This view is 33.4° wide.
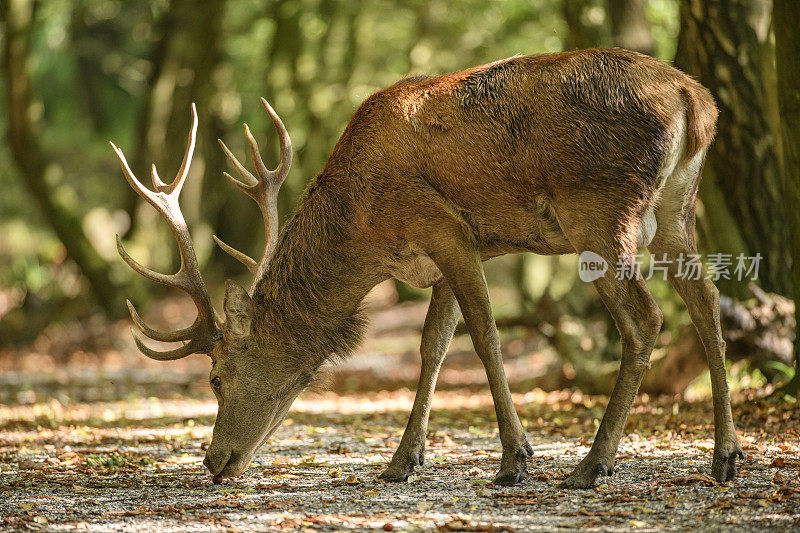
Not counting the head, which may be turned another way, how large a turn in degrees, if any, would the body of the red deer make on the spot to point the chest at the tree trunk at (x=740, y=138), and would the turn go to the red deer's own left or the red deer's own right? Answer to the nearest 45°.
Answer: approximately 135° to the red deer's own right

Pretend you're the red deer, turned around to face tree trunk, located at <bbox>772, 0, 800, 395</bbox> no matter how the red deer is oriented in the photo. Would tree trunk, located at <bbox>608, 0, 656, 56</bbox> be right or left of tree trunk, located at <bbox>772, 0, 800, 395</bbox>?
left

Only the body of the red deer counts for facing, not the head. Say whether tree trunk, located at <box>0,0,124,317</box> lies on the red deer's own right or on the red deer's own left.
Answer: on the red deer's own right

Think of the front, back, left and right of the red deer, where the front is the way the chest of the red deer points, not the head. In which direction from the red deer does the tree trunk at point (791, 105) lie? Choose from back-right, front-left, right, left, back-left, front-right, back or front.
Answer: back-right

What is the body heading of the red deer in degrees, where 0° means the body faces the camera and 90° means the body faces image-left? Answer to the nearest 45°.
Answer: approximately 90°

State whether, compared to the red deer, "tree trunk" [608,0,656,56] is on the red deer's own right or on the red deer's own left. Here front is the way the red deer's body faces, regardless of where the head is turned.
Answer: on the red deer's own right
